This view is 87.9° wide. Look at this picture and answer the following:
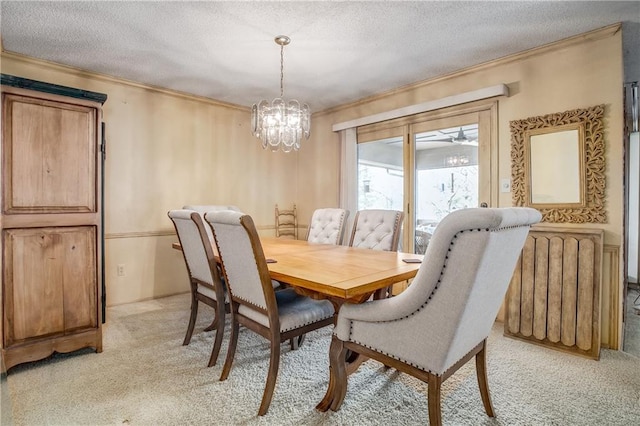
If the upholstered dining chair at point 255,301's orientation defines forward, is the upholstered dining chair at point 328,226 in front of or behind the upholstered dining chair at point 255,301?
in front

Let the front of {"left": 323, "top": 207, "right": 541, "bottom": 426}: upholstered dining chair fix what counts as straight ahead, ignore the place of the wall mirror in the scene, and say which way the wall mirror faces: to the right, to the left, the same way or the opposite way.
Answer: to the left

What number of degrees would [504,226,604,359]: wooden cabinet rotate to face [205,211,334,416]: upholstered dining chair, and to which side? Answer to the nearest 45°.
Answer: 0° — it already faces it

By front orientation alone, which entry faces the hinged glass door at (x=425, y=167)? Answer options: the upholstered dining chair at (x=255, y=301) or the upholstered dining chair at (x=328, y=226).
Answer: the upholstered dining chair at (x=255, y=301)

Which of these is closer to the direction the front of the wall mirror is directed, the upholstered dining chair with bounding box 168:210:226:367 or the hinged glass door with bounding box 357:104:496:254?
the upholstered dining chair

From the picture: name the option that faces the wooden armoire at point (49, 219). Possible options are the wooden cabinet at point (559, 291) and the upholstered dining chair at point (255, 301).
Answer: the wooden cabinet

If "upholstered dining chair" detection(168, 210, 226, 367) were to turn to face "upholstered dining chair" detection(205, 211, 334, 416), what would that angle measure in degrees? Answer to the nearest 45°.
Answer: approximately 90° to its right

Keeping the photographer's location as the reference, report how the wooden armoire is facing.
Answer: facing away from the viewer and to the right of the viewer

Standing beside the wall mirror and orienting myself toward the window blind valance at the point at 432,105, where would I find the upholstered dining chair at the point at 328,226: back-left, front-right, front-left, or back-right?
front-left

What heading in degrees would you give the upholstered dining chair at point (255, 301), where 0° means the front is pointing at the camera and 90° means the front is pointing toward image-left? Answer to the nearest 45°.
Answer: approximately 225°

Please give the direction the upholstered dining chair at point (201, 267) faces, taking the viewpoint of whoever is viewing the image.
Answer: facing away from the viewer and to the right of the viewer

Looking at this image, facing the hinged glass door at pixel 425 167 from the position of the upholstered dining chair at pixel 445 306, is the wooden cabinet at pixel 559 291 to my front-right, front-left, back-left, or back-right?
front-right

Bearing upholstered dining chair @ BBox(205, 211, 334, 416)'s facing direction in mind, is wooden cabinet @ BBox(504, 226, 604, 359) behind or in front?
in front
